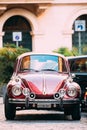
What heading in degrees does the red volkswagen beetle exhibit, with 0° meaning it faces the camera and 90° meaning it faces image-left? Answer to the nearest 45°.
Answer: approximately 0°

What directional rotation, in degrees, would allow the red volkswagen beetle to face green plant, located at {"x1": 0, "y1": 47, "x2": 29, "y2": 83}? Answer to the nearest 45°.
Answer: approximately 180°
